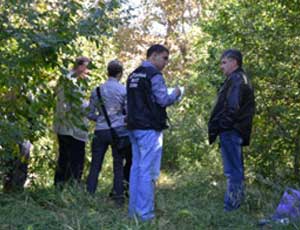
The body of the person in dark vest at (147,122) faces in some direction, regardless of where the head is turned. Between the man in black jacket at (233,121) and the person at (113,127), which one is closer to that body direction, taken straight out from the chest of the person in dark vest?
the man in black jacket

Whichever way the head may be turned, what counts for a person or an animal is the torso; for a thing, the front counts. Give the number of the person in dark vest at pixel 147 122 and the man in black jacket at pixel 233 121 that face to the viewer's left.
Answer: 1

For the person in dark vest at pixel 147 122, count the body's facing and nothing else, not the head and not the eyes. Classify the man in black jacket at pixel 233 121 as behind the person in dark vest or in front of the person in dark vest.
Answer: in front

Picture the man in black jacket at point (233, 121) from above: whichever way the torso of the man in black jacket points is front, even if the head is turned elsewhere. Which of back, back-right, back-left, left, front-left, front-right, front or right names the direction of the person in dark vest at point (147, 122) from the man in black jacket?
front-left
